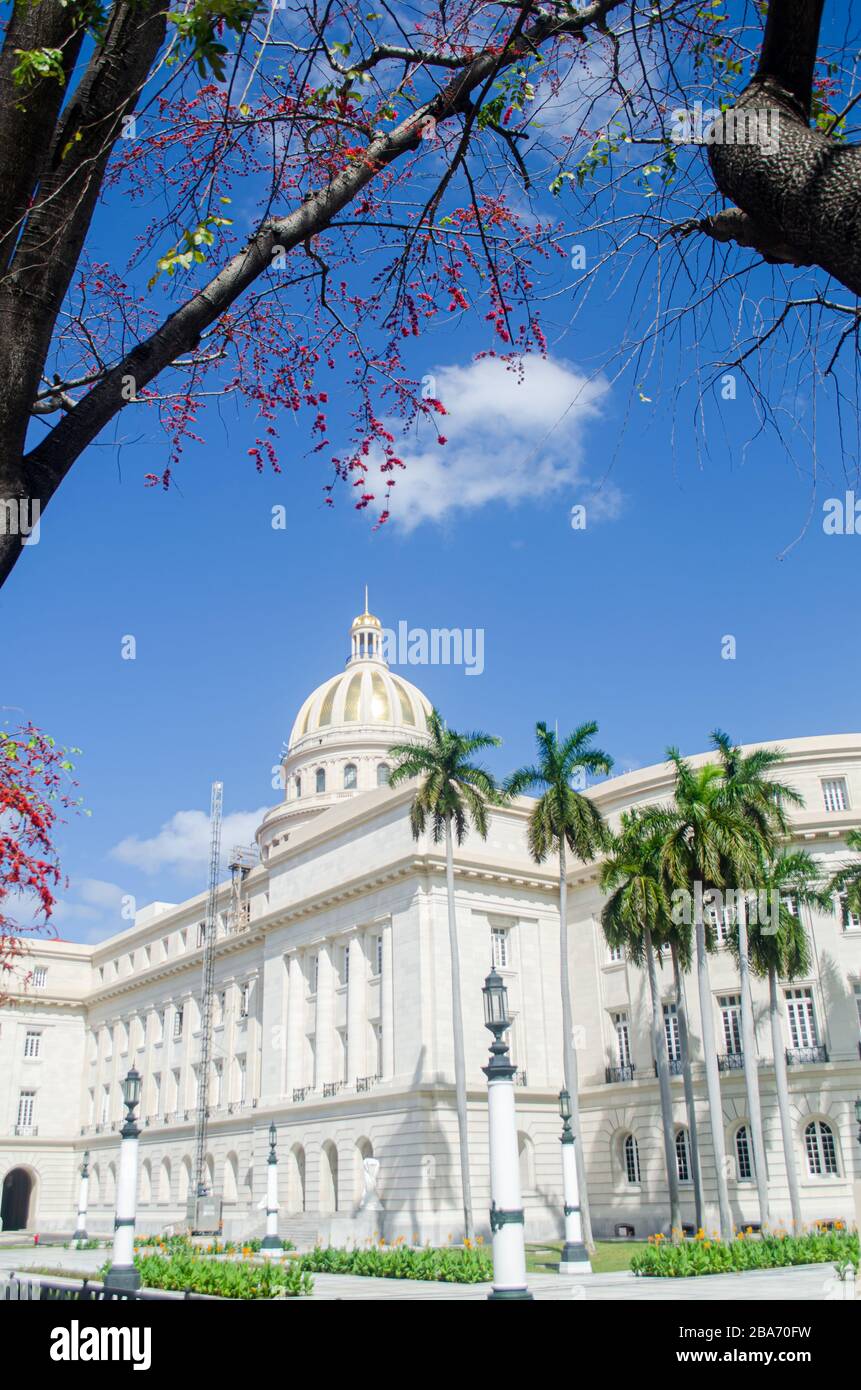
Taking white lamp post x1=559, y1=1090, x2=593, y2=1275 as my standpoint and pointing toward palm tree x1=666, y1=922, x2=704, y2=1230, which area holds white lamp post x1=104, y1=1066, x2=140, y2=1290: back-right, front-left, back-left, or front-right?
back-left
